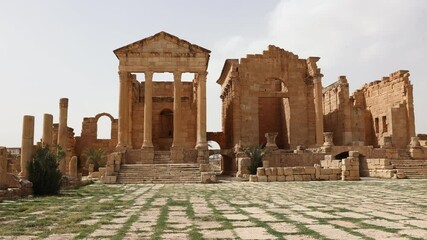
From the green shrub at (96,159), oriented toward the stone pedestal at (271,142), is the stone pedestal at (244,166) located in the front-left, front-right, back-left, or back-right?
front-right

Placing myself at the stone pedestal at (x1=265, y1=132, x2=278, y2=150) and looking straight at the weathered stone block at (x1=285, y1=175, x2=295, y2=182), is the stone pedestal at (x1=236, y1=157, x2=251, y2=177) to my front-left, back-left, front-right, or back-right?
front-right

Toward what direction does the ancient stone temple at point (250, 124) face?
toward the camera

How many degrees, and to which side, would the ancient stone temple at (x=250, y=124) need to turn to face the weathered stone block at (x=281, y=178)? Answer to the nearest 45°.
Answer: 0° — it already faces it

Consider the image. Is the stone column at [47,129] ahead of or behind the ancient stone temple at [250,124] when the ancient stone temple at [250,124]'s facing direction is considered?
ahead

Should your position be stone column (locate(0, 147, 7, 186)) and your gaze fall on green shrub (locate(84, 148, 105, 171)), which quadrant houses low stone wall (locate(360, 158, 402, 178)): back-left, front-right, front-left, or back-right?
front-right

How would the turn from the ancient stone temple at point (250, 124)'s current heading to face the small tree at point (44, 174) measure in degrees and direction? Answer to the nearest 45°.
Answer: approximately 45° to its right

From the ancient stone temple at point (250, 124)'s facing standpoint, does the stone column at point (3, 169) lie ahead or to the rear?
ahead
